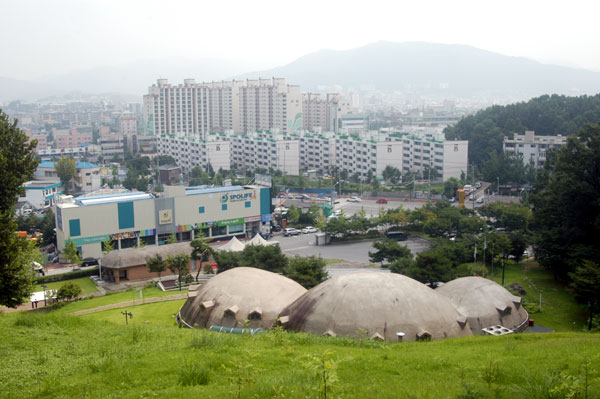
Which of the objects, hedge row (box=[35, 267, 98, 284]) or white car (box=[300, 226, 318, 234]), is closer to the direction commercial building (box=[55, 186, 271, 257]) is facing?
the hedge row

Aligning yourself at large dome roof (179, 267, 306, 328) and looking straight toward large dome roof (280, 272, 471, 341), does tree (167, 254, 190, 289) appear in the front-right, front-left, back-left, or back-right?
back-left

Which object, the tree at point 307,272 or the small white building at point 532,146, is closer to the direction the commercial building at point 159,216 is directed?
the tree

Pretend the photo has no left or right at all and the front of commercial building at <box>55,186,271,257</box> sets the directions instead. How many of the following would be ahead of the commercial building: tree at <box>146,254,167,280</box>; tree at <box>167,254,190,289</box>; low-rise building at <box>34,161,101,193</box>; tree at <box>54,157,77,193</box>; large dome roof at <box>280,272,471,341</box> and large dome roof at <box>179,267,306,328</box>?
4

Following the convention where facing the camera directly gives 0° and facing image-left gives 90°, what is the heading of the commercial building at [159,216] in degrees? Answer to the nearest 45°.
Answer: approximately 0°

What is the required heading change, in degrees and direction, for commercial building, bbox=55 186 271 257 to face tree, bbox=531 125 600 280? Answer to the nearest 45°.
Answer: approximately 45° to its left

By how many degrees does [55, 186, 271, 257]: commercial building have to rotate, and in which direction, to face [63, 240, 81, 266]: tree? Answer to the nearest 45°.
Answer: approximately 45° to its right

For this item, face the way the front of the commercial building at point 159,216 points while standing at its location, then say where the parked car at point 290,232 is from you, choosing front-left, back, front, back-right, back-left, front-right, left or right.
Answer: left

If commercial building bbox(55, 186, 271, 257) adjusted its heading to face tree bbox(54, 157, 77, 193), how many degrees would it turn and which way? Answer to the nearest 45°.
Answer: approximately 180°

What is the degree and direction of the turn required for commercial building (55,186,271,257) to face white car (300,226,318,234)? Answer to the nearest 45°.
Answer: approximately 90° to its left

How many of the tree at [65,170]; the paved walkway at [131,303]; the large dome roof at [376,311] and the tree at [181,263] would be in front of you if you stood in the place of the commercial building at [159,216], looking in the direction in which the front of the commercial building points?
3

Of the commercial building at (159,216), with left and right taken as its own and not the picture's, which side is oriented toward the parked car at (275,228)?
left

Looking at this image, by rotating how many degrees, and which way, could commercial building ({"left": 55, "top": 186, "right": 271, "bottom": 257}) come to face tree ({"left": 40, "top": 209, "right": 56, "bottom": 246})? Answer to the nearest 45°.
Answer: approximately 90° to its right

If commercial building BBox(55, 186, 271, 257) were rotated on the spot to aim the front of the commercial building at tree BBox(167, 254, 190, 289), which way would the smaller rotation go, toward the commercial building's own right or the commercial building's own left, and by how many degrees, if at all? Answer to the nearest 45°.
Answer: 0° — it already faces it

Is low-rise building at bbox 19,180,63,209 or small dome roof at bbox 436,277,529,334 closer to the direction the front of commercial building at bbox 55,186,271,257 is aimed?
the small dome roof
